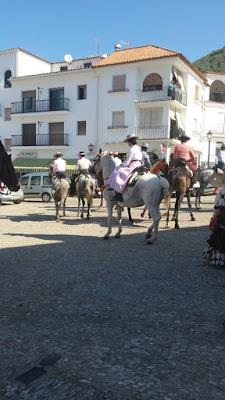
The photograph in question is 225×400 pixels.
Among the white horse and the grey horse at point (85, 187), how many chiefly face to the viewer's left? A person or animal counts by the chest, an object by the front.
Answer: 1

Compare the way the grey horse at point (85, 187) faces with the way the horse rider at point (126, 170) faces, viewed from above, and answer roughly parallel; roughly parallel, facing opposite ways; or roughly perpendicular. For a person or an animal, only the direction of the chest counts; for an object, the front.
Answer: roughly perpendicular

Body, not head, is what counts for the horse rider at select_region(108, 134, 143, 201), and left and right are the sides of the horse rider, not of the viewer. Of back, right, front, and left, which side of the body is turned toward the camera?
left

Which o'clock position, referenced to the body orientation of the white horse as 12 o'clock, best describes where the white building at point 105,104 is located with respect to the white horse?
The white building is roughly at 3 o'clock from the white horse.

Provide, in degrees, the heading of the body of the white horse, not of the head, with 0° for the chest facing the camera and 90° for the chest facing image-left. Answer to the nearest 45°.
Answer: approximately 90°

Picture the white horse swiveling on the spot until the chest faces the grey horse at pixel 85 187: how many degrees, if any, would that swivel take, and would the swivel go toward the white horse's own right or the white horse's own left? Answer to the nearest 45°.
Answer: approximately 90° to the white horse's own right

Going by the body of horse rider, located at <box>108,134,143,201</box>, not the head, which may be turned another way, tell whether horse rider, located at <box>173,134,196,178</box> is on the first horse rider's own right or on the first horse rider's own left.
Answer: on the first horse rider's own right

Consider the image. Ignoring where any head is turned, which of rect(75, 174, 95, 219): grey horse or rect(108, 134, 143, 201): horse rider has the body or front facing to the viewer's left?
the horse rider

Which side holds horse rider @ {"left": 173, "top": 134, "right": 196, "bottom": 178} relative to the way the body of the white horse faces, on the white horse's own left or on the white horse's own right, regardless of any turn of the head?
on the white horse's own right
